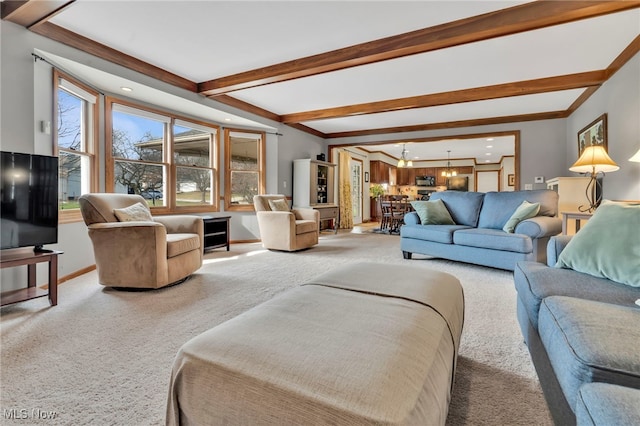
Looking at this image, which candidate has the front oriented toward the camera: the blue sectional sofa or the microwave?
the microwave

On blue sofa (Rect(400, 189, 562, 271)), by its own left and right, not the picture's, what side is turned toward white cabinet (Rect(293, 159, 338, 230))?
right

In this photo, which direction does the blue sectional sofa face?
to the viewer's left

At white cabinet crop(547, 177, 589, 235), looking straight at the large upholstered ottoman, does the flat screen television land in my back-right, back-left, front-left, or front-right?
front-right

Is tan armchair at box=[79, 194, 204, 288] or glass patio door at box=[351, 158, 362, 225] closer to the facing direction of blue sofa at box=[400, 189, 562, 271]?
the tan armchair

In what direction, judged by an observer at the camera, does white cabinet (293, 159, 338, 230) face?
facing the viewer and to the right of the viewer

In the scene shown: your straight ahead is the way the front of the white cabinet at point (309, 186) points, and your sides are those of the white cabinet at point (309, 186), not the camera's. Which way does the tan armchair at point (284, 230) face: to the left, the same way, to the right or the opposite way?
the same way

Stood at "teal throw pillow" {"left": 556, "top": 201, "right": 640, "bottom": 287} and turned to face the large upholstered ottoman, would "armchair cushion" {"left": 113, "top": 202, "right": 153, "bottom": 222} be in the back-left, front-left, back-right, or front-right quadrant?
front-right

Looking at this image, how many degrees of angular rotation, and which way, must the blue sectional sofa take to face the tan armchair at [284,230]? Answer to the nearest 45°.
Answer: approximately 45° to its right

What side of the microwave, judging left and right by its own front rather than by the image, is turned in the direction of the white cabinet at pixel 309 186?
front

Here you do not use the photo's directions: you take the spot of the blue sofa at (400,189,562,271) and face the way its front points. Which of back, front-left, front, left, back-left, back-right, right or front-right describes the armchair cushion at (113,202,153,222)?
front

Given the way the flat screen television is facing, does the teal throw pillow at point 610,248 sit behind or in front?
in front

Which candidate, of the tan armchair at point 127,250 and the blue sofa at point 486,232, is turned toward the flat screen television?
the blue sofa

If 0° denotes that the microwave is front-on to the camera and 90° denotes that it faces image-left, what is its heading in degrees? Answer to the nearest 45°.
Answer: approximately 0°

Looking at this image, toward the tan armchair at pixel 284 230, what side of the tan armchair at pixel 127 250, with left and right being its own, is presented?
left

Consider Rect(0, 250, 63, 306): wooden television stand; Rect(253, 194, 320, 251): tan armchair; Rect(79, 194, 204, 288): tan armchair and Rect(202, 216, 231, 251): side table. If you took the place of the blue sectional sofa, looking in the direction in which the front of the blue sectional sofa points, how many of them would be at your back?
0

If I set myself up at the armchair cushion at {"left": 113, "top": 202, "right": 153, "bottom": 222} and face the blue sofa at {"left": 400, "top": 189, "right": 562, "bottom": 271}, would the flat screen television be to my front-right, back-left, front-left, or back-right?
back-right

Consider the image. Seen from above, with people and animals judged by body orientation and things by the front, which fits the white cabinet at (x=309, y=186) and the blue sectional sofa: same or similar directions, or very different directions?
very different directions
